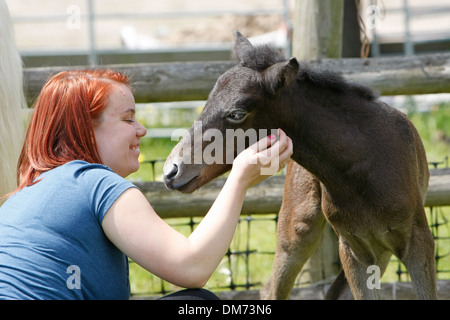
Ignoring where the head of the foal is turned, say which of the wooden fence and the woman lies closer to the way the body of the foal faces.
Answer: the woman

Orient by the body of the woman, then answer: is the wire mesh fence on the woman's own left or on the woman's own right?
on the woman's own left

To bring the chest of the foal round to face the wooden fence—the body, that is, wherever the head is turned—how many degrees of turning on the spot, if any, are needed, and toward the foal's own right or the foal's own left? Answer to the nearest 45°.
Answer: approximately 90° to the foal's own right

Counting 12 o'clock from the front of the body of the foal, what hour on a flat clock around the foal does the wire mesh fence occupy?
The wire mesh fence is roughly at 4 o'clock from the foal.

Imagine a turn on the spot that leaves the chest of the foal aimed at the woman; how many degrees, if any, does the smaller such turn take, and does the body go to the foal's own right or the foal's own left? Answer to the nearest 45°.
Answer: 0° — it already faces them

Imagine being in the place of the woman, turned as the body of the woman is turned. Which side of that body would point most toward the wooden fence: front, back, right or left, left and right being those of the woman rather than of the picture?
left

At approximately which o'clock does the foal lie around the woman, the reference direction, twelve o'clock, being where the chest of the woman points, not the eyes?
The foal is roughly at 11 o'clock from the woman.

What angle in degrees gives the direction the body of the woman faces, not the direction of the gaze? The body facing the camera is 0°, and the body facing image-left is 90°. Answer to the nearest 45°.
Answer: approximately 270°

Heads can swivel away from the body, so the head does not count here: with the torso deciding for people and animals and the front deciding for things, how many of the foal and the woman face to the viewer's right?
1
